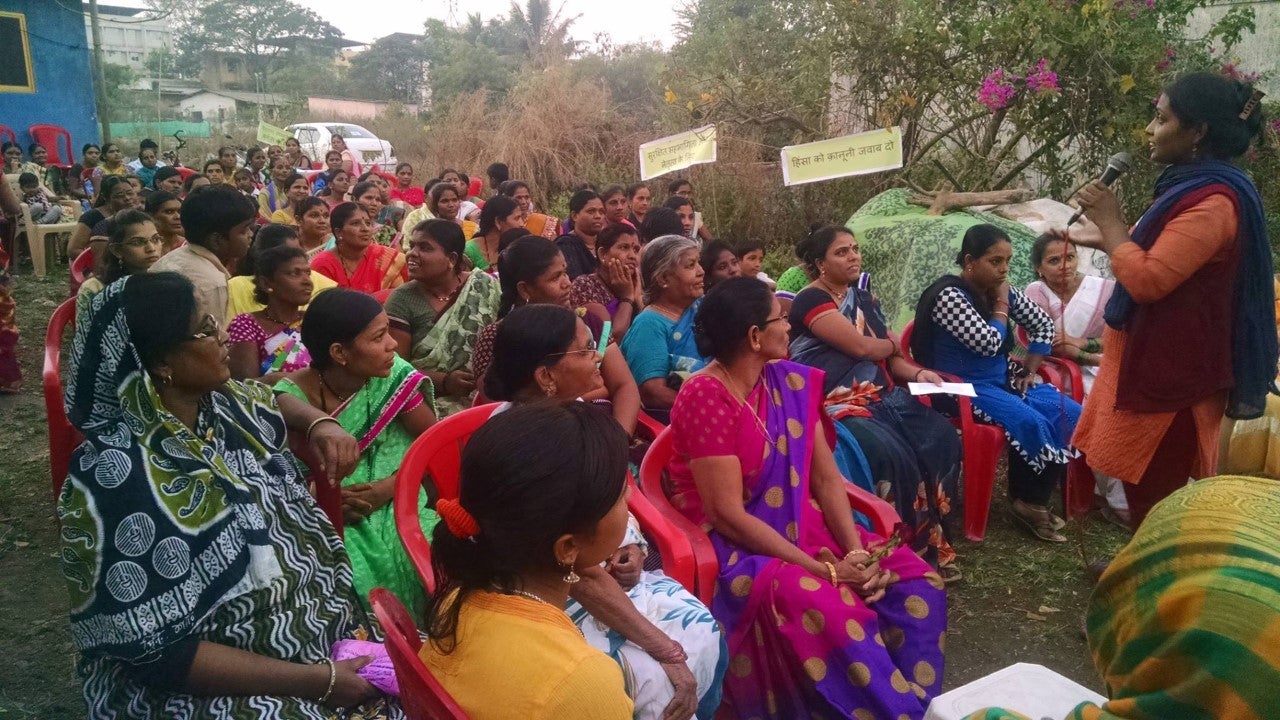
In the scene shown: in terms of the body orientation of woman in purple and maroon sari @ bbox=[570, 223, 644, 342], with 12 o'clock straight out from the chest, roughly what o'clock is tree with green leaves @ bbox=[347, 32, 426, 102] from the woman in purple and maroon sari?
The tree with green leaves is roughly at 7 o'clock from the woman in purple and maroon sari.

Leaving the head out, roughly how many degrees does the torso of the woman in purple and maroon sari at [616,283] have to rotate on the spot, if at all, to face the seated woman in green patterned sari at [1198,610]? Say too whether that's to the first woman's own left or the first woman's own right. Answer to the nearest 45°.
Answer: approximately 45° to the first woman's own right

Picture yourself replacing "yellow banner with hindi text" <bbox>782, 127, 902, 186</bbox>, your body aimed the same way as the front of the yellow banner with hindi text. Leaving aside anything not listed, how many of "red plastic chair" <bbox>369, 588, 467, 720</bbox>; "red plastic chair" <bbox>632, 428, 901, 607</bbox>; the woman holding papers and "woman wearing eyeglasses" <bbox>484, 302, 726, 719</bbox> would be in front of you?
4

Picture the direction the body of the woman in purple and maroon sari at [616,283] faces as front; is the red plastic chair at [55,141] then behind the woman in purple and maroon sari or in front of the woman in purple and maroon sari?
behind

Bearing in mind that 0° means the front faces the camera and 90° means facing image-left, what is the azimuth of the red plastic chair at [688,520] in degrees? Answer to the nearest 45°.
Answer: approximately 315°

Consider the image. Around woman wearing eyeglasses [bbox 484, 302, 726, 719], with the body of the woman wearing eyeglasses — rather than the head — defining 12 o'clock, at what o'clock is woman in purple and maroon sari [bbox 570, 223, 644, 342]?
The woman in purple and maroon sari is roughly at 9 o'clock from the woman wearing eyeglasses.

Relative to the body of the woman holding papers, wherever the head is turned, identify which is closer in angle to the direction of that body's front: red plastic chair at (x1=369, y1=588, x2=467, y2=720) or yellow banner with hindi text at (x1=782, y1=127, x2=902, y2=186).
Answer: the red plastic chair

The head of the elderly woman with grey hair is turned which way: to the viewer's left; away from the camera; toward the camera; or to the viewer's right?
to the viewer's right

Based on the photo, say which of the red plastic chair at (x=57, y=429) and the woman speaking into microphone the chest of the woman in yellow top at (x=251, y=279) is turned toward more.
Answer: the woman speaking into microphone

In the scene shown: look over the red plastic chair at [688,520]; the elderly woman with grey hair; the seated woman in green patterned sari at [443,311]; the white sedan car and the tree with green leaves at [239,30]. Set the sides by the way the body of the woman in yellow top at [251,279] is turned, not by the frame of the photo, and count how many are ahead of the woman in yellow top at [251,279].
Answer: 3

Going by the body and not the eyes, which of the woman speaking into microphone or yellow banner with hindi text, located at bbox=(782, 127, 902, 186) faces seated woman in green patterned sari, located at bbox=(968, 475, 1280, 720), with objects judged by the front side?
the yellow banner with hindi text

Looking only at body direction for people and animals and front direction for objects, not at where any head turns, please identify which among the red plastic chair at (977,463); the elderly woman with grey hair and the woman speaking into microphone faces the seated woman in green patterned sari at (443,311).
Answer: the woman speaking into microphone

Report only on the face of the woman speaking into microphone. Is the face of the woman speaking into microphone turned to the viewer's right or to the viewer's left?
to the viewer's left

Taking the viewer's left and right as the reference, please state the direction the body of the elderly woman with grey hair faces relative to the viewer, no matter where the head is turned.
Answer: facing to the right of the viewer

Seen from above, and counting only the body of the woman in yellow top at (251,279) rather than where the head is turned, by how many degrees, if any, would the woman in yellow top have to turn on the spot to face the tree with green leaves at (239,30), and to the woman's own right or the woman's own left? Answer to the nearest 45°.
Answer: approximately 135° to the woman's own left

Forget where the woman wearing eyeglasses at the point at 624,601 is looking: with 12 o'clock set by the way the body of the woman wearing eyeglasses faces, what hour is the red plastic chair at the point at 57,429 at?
The red plastic chair is roughly at 7 o'clock from the woman wearing eyeglasses.

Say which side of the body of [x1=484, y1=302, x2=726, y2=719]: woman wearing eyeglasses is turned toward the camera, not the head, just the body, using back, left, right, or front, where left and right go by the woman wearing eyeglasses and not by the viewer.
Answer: right

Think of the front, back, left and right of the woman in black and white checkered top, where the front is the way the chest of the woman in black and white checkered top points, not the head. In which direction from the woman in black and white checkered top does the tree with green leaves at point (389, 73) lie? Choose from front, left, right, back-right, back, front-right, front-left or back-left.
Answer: back
